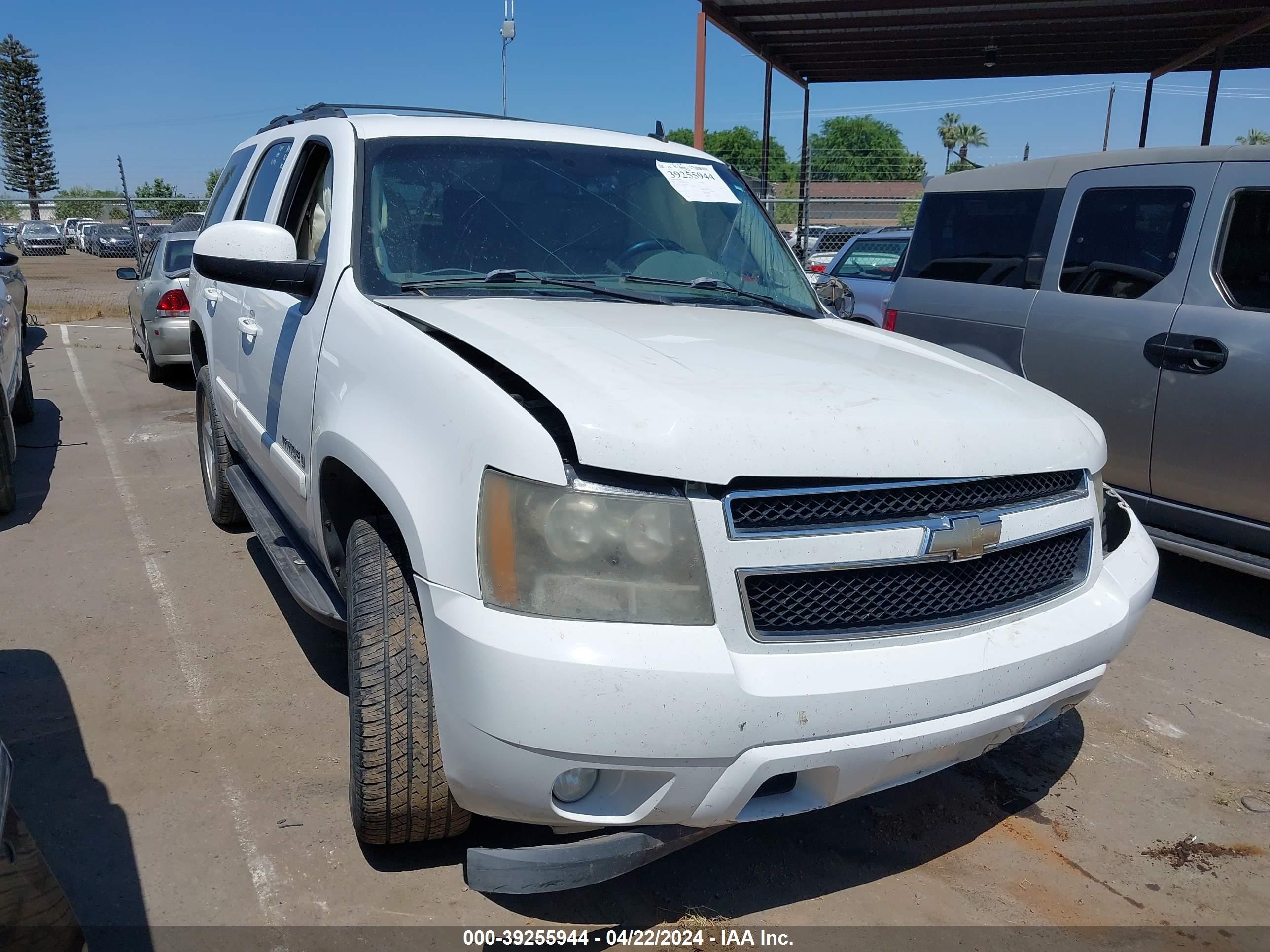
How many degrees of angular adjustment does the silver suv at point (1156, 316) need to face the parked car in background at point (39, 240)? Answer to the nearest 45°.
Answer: approximately 180°

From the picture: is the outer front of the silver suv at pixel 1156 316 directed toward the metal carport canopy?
no

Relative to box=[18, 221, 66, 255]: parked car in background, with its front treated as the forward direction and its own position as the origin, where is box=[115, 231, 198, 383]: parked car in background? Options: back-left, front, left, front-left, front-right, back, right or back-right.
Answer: front

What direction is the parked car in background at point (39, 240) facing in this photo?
toward the camera

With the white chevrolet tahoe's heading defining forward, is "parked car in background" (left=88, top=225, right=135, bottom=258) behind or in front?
behind

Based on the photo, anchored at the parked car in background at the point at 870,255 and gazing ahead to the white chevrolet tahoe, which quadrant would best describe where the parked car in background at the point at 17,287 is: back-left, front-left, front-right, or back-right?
front-right

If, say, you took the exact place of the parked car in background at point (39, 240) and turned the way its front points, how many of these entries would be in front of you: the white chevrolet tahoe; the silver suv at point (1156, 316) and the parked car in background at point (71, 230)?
2

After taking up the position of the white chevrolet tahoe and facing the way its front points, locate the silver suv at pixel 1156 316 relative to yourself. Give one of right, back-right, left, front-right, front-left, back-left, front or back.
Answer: left
